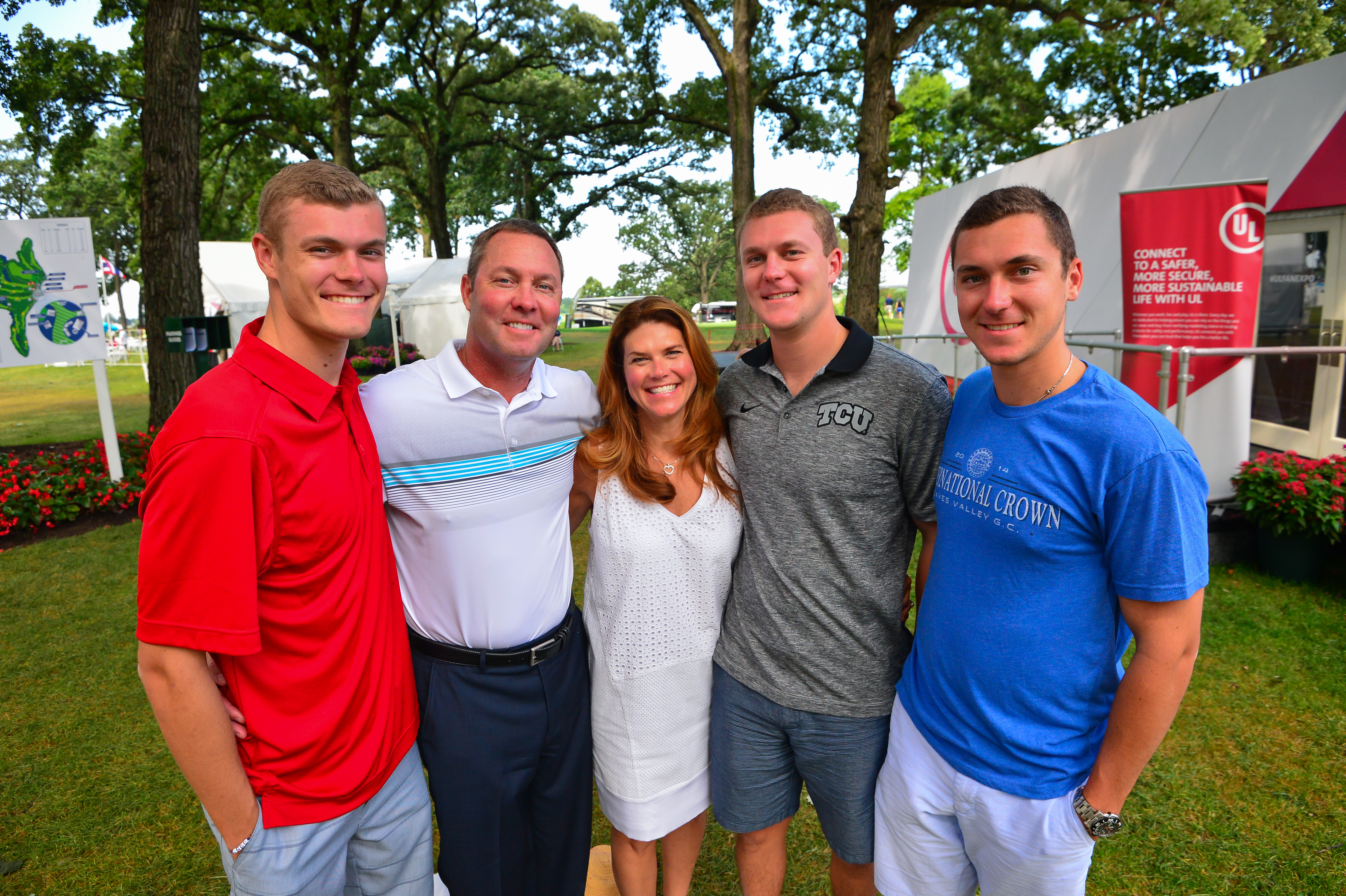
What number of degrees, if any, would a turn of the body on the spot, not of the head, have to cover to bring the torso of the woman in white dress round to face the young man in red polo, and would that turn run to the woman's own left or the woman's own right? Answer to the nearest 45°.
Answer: approximately 45° to the woman's own right

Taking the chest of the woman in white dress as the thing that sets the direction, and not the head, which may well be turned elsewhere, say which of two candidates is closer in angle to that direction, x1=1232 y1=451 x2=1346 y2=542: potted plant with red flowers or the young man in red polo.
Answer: the young man in red polo

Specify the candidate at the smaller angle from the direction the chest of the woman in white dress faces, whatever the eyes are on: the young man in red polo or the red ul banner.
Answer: the young man in red polo

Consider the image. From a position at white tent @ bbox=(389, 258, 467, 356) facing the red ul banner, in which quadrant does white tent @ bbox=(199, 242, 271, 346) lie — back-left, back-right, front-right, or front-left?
back-right

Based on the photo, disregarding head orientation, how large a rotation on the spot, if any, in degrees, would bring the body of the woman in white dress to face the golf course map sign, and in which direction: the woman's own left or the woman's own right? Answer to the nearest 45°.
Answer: approximately 135° to the woman's own right

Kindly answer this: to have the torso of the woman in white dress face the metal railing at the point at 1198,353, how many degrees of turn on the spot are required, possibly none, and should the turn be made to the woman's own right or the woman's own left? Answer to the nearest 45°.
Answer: approximately 135° to the woman's own left

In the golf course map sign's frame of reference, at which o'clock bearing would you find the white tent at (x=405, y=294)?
The white tent is roughly at 7 o'clock from the golf course map sign.

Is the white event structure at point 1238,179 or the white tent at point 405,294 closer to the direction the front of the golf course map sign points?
the white event structure

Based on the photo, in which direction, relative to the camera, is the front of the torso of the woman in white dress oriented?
toward the camera

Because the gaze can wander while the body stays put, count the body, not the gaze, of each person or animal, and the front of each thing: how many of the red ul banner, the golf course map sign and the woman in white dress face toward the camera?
3

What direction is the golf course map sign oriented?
toward the camera

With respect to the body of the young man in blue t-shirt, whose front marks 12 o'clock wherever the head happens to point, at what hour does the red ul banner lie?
The red ul banner is roughly at 5 o'clock from the young man in blue t-shirt.
